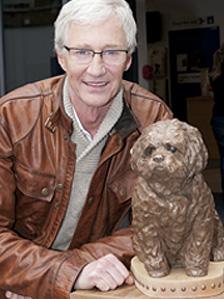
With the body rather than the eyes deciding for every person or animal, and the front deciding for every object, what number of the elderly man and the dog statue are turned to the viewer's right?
0

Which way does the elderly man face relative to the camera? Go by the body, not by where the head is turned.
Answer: toward the camera
